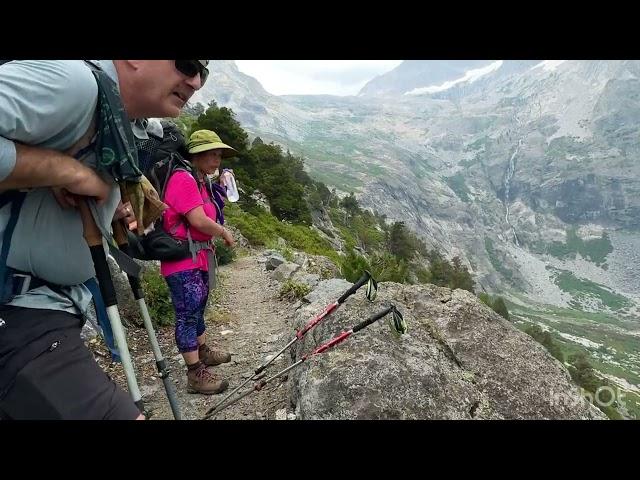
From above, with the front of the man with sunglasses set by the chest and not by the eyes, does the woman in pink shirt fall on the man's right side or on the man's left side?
on the man's left side

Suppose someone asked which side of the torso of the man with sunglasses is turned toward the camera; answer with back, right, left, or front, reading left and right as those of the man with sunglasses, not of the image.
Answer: right

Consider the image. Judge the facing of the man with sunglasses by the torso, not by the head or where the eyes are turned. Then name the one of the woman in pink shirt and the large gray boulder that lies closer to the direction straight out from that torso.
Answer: the large gray boulder

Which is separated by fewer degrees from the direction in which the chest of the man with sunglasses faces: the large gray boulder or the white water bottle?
the large gray boulder

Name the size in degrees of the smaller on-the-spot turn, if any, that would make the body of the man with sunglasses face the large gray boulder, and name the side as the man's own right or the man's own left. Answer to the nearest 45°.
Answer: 0° — they already face it

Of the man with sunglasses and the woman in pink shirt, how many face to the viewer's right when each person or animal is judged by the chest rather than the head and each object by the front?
2

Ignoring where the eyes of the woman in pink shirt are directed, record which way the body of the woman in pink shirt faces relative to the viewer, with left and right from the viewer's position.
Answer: facing to the right of the viewer

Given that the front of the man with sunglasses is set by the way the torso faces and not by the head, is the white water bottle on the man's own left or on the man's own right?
on the man's own left

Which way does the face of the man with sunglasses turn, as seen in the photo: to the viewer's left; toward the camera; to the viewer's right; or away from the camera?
to the viewer's right

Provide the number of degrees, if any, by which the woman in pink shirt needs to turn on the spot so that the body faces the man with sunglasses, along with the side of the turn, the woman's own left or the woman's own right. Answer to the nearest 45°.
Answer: approximately 90° to the woman's own right
